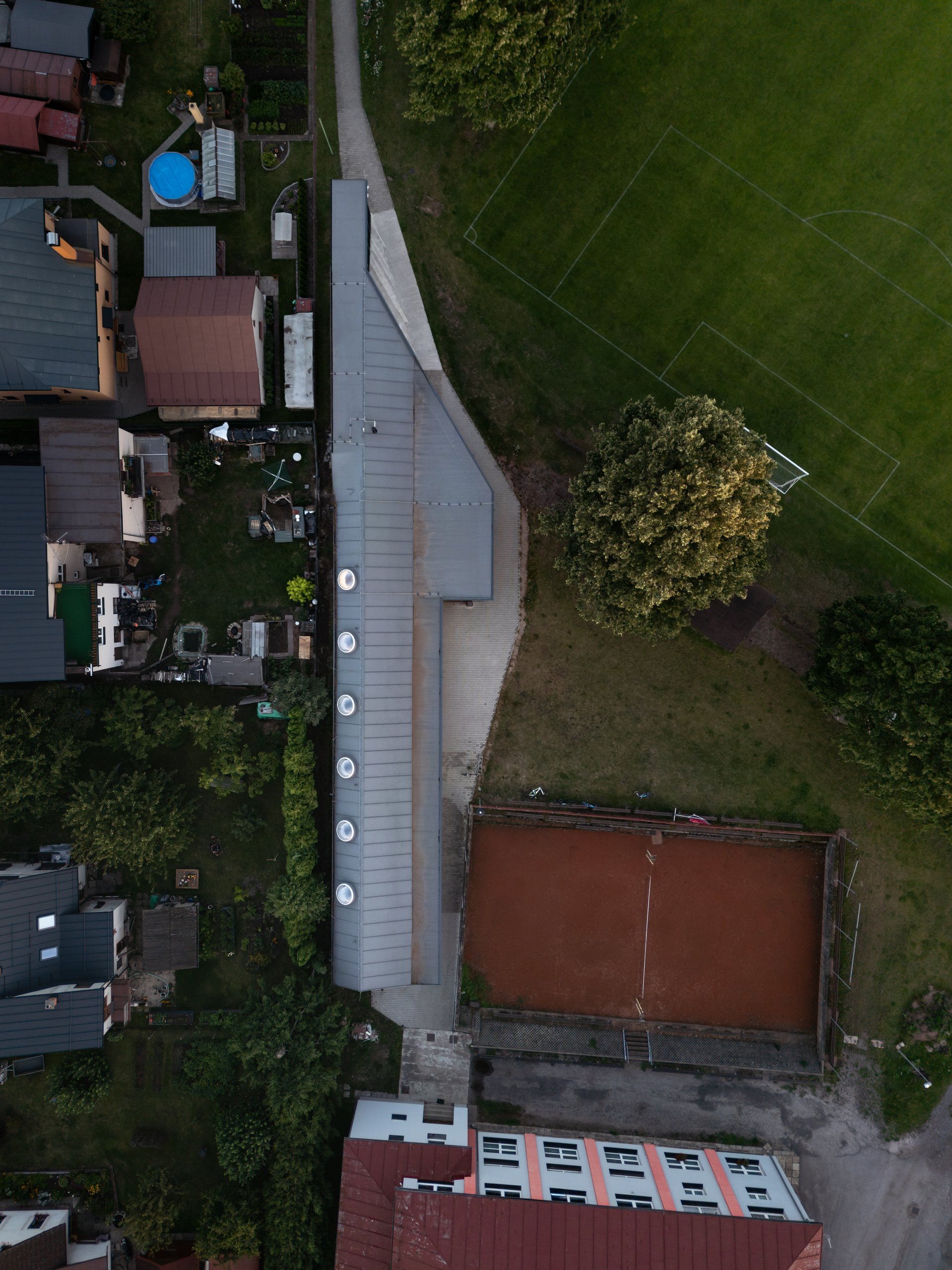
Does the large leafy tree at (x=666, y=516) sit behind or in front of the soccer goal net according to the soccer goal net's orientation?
behind

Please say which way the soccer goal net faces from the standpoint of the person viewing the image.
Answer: facing away from the viewer and to the right of the viewer

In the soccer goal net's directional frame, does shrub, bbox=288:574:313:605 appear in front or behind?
behind
